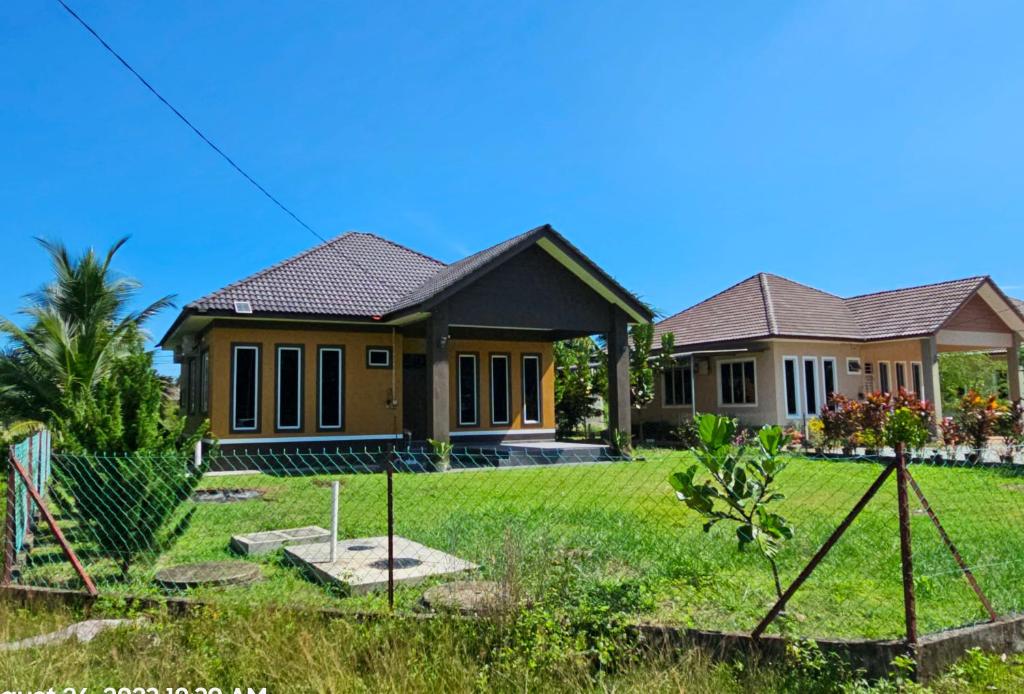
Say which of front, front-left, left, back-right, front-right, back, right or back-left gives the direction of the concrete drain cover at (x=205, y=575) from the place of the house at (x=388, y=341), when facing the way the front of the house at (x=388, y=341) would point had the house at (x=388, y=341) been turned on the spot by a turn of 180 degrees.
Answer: back-left

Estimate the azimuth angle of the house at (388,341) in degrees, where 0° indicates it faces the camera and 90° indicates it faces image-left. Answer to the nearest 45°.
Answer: approximately 315°

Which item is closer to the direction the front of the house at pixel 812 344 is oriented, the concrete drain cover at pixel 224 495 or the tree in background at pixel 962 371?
the concrete drain cover

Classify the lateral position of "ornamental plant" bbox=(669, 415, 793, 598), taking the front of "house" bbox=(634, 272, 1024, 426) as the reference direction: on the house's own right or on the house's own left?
on the house's own right

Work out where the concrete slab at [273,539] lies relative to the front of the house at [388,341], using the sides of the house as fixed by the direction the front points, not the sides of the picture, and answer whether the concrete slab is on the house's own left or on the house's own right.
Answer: on the house's own right

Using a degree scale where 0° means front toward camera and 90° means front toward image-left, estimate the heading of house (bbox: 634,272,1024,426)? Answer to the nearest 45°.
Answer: approximately 315°

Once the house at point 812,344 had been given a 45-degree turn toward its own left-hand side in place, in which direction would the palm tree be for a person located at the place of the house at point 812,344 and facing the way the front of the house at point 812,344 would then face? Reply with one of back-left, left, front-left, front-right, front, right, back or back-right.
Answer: back-right

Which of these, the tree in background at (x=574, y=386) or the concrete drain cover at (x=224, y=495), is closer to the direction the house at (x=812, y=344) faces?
the concrete drain cover

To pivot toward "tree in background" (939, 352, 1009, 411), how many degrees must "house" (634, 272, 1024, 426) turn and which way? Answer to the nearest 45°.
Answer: approximately 90° to its left

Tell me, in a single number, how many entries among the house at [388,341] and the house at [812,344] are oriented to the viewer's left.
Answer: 0

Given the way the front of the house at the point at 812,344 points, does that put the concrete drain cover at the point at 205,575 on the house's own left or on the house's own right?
on the house's own right

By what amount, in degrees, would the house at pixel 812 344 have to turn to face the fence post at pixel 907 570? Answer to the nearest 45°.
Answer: approximately 45° to its right

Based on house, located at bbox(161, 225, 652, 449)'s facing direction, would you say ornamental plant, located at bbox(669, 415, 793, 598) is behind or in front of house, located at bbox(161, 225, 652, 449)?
in front
